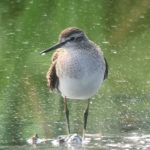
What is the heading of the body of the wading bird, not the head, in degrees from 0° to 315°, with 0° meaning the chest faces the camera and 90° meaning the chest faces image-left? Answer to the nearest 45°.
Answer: approximately 0°
